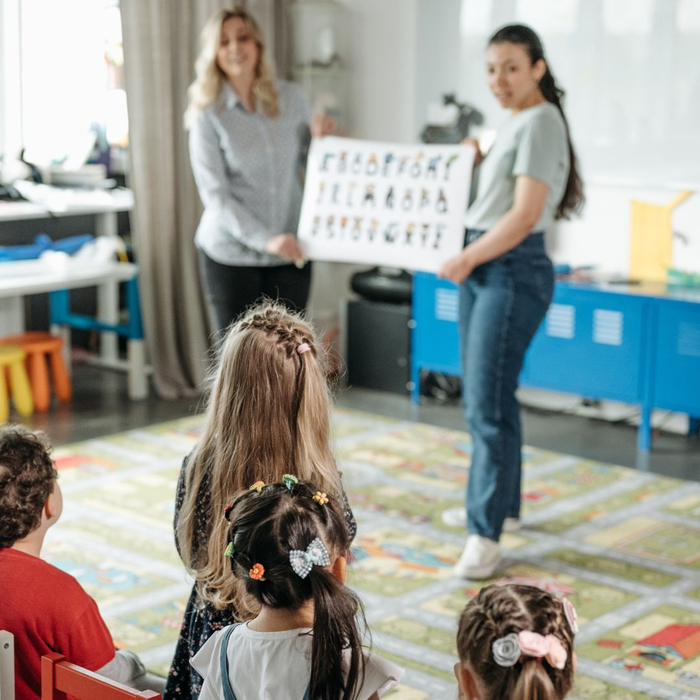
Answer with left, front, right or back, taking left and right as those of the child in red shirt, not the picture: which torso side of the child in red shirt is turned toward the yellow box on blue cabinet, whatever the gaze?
front

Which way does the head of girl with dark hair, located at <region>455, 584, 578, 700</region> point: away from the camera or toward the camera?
away from the camera

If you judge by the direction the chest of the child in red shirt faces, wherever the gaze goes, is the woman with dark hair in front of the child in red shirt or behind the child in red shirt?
in front

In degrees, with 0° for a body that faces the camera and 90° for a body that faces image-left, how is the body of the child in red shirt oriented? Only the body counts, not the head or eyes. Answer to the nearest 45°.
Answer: approximately 225°

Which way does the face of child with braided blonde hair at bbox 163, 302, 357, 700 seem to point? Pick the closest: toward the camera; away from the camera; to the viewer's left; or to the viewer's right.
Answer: away from the camera

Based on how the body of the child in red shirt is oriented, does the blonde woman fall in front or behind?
in front

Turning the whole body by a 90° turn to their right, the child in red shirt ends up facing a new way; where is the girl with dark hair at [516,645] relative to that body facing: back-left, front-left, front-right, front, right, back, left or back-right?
front

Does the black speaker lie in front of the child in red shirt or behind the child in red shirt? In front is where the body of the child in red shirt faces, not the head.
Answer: in front

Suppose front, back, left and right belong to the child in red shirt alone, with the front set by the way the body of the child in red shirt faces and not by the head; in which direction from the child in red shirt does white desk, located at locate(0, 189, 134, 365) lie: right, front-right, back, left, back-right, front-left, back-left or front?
front-left

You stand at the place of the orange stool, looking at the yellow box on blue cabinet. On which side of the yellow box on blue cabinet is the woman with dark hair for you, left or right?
right

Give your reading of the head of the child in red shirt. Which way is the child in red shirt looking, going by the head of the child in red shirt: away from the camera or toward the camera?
away from the camera
